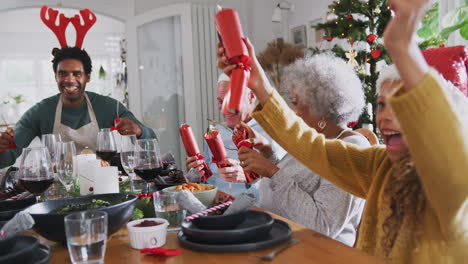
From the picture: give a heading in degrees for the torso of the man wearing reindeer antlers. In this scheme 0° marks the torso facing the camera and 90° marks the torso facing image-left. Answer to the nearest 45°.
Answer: approximately 0°

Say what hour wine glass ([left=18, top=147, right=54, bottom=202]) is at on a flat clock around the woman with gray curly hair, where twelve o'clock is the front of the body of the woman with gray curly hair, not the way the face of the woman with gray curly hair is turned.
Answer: The wine glass is roughly at 11 o'clock from the woman with gray curly hair.

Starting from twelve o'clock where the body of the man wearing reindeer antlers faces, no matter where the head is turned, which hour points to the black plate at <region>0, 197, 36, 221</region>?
The black plate is roughly at 12 o'clock from the man wearing reindeer antlers.

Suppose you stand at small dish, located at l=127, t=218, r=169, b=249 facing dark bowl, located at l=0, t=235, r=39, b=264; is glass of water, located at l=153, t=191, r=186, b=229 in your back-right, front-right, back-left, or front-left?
back-right

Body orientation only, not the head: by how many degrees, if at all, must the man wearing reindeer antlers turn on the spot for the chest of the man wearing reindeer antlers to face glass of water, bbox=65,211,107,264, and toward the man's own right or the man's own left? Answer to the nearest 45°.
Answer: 0° — they already face it

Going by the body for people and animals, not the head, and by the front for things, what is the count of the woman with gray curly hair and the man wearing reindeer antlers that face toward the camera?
1

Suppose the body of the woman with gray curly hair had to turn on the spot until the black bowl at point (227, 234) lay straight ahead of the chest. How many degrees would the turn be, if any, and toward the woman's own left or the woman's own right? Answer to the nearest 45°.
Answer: approximately 90° to the woman's own left

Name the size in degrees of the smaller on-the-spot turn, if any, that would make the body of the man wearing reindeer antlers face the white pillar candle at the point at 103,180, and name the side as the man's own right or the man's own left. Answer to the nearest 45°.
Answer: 0° — they already face it

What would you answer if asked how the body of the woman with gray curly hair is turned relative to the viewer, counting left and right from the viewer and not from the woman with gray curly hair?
facing to the left of the viewer

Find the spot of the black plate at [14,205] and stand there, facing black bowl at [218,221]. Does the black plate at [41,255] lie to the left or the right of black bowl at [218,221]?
right
